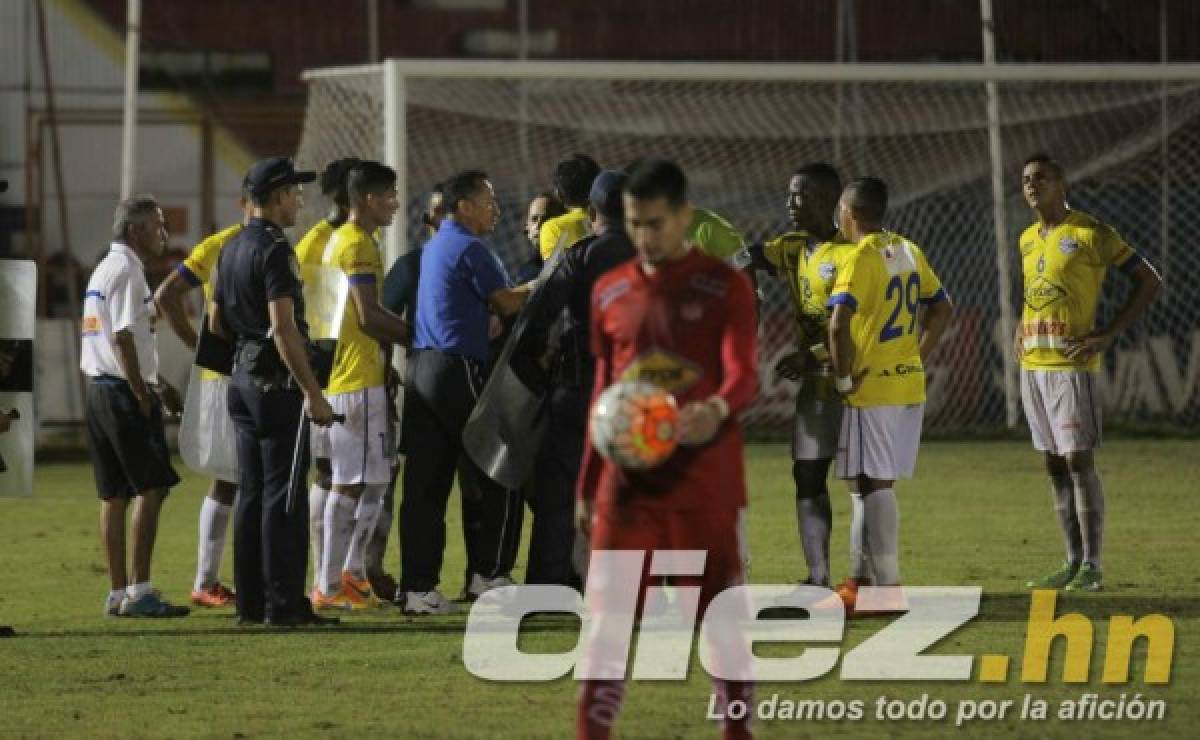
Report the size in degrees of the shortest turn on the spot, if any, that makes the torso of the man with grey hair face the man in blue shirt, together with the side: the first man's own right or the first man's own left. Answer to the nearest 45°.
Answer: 0° — they already face them

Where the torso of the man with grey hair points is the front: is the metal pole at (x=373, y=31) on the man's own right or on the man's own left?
on the man's own left

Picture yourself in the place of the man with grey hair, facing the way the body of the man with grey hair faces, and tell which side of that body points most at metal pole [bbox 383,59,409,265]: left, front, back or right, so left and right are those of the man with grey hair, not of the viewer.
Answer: left

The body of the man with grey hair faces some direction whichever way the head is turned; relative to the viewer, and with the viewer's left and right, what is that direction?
facing to the right of the viewer

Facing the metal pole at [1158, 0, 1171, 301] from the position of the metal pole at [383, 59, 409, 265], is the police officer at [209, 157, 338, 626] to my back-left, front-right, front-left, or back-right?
back-right

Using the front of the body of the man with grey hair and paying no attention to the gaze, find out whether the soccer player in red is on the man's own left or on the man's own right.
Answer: on the man's own right

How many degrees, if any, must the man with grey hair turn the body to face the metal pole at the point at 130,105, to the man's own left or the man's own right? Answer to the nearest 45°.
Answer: approximately 90° to the man's own left

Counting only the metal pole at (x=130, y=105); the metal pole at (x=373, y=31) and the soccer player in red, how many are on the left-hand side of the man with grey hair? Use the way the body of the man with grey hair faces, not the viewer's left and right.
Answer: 2

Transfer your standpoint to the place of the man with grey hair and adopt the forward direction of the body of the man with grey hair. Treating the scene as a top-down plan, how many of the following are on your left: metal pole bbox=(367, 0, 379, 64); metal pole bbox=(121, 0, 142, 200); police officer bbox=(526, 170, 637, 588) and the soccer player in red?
2

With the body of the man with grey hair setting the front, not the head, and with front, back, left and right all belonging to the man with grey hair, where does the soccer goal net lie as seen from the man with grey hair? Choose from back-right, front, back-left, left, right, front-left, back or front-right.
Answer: front-left

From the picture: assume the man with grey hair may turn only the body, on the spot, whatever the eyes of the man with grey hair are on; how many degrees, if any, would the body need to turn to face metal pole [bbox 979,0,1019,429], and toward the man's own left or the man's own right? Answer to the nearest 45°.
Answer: approximately 45° to the man's own left

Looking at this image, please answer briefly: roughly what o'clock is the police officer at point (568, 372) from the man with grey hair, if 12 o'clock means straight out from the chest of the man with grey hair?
The police officer is roughly at 1 o'clock from the man with grey hair.

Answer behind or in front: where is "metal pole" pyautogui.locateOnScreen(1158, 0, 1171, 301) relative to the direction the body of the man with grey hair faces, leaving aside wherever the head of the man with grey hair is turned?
in front

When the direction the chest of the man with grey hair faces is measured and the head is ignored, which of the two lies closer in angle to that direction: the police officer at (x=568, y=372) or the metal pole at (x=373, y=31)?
the police officer

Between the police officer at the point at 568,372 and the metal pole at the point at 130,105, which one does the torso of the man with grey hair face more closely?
the police officer

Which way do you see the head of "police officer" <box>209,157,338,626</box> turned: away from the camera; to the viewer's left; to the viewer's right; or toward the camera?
to the viewer's right
